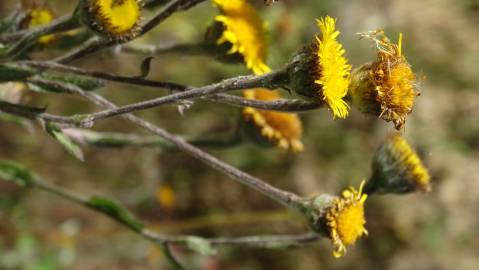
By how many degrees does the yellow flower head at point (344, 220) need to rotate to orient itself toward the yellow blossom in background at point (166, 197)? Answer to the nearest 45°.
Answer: approximately 180°

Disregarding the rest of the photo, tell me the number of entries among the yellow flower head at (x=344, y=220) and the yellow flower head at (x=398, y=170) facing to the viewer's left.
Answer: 0

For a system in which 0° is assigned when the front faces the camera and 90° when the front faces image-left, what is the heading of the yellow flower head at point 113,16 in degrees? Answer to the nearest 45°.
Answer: approximately 315°

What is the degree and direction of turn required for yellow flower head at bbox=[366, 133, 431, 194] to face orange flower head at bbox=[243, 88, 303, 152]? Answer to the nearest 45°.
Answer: approximately 180°

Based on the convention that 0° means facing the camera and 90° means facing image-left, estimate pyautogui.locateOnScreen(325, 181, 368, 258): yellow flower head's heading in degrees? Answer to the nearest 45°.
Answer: approximately 315°

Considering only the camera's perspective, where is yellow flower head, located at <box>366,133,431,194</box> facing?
facing to the right of the viewer

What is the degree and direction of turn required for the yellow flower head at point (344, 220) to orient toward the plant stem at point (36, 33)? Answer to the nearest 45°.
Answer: approximately 135° to its right

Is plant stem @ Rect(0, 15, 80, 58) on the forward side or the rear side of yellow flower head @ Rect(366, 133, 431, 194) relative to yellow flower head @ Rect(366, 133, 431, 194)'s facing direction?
on the rear side
